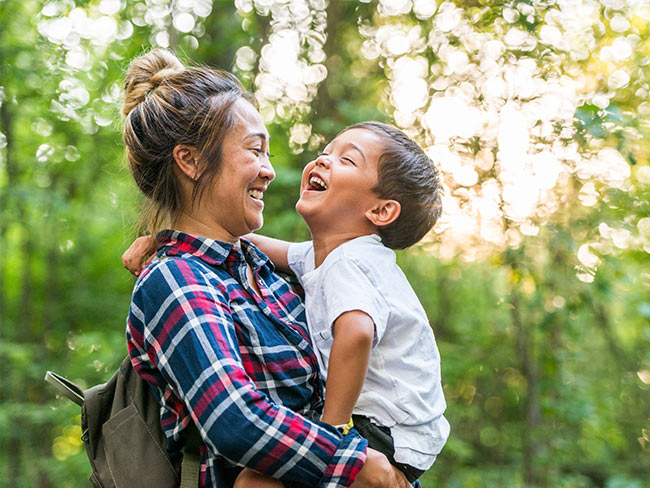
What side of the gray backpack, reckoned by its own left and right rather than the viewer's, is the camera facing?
left

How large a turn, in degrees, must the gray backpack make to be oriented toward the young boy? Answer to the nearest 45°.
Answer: approximately 135° to its right

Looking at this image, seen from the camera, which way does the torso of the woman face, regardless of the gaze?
to the viewer's right

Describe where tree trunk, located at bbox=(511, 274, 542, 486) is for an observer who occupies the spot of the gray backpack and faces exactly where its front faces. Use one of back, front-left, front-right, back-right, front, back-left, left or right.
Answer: back-right

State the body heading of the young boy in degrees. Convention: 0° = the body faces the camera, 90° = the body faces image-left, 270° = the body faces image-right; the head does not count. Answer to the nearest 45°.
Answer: approximately 90°

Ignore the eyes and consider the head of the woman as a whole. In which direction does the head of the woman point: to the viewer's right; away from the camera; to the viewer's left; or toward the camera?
to the viewer's right

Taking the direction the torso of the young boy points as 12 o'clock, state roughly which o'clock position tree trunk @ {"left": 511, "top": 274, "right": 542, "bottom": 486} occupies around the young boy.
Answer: The tree trunk is roughly at 4 o'clock from the young boy.

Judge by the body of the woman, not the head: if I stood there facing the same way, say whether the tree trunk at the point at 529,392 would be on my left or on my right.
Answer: on my left
